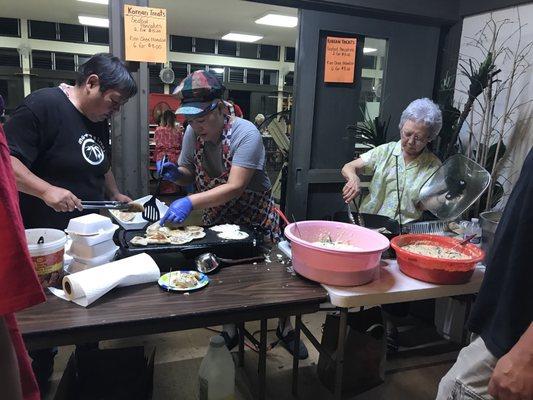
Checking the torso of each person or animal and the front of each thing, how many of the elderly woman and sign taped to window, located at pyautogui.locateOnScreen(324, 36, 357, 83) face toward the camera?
2

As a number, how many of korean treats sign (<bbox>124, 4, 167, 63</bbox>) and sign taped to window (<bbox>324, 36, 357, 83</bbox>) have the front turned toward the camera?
2

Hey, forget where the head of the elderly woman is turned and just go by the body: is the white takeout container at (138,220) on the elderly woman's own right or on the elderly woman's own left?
on the elderly woman's own right

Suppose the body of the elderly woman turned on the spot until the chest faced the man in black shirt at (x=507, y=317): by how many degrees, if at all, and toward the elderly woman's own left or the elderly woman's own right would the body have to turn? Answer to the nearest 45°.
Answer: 0° — they already face them

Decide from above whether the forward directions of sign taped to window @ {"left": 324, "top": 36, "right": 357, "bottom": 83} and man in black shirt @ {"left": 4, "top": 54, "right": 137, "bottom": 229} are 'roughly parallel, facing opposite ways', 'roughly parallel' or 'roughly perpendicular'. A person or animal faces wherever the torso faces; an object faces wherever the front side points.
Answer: roughly perpendicular

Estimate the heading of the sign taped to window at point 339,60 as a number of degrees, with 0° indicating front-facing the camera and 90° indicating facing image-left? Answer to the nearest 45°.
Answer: approximately 0°

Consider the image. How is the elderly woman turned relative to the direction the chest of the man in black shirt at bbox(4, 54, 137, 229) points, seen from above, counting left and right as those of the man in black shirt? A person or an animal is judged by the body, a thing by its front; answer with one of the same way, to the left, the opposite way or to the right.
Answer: to the right

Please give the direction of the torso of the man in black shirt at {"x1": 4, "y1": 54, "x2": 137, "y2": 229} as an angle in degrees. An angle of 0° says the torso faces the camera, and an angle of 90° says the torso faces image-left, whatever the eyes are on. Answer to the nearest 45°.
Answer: approximately 315°

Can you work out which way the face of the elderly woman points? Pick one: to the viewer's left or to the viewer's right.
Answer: to the viewer's left
